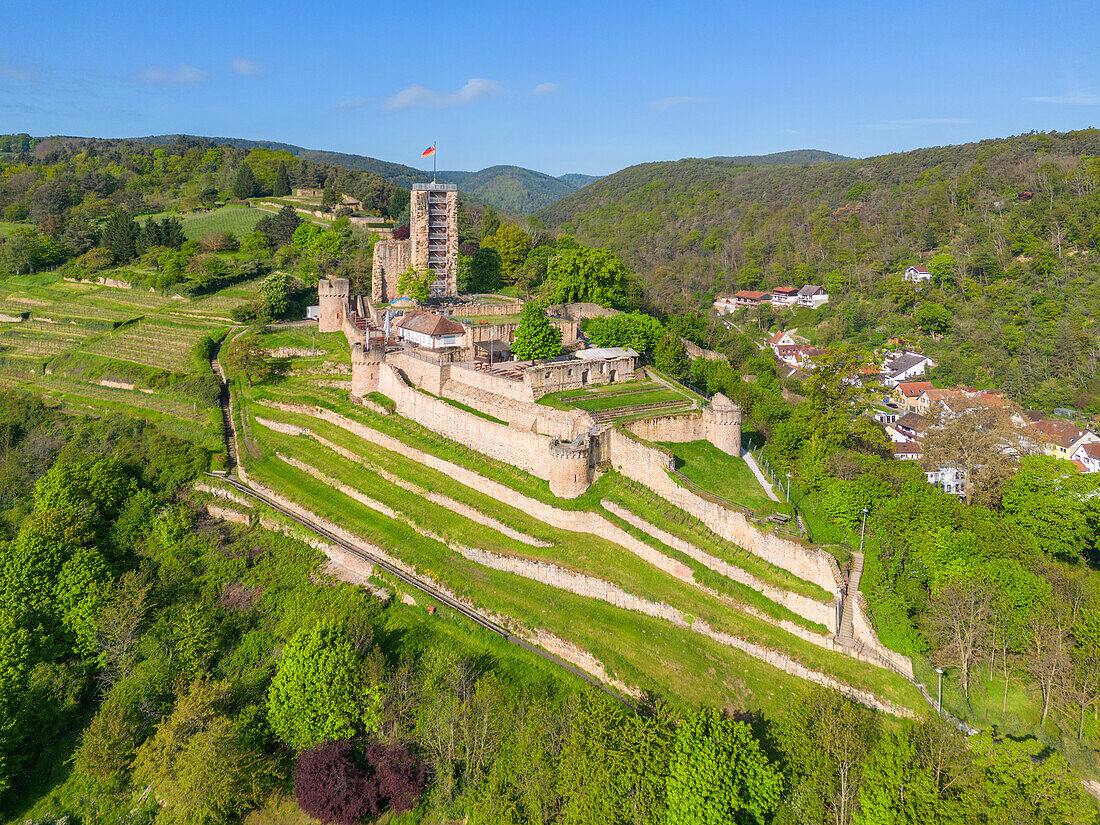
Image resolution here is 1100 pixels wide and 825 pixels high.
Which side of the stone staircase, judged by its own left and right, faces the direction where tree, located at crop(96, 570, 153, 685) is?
right

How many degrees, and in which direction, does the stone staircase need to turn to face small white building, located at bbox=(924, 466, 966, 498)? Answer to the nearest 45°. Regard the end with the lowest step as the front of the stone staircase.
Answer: approximately 180°

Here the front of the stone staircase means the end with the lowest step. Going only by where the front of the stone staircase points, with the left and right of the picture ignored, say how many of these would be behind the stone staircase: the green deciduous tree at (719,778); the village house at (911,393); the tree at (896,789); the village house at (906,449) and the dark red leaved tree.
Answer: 2

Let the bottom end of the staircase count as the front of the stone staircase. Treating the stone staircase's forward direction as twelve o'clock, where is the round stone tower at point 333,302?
The round stone tower is roughly at 4 o'clock from the stone staircase.

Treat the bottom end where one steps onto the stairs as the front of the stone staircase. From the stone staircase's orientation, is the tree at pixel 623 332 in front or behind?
behind

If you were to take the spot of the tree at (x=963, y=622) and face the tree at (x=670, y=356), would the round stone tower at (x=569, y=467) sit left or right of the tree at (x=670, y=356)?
left

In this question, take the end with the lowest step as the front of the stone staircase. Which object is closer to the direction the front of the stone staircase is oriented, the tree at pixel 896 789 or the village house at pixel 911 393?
the tree

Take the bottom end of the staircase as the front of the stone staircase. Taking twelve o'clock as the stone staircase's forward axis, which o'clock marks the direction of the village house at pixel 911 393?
The village house is roughly at 6 o'clock from the stone staircase.

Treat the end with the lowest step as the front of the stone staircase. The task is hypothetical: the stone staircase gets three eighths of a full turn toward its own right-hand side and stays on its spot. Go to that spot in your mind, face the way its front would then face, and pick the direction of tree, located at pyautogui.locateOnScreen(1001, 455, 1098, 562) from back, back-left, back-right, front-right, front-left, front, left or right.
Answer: right

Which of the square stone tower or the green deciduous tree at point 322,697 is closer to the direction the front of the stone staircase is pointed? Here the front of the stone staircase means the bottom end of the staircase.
the green deciduous tree

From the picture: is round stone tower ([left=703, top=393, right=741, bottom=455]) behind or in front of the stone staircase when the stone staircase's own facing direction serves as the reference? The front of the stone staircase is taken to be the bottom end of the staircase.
behind

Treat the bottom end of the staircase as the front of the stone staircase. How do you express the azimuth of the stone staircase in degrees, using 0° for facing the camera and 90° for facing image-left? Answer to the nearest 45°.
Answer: approximately 0°

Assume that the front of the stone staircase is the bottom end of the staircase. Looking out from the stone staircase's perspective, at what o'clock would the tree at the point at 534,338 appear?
The tree is roughly at 4 o'clock from the stone staircase.
